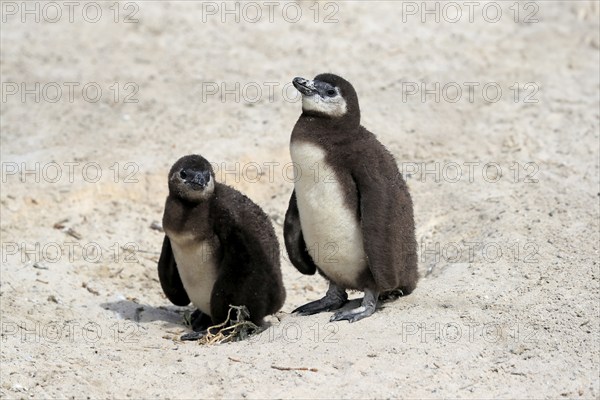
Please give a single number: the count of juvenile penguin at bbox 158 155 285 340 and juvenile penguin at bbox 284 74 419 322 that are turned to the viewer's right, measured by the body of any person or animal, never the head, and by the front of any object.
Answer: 0

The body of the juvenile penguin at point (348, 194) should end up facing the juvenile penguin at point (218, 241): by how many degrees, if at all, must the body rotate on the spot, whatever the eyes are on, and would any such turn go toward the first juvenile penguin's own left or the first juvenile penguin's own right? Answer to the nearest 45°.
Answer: approximately 45° to the first juvenile penguin's own right

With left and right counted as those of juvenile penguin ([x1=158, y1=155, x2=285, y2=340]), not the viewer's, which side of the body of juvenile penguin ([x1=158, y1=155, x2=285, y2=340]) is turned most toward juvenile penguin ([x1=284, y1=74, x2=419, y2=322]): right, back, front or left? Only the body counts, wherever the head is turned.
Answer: back

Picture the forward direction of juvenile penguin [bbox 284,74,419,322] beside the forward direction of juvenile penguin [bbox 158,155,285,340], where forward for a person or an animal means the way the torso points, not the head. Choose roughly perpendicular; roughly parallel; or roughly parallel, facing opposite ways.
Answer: roughly parallel

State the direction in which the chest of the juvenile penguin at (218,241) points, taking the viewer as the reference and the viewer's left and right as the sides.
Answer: facing the viewer and to the left of the viewer
